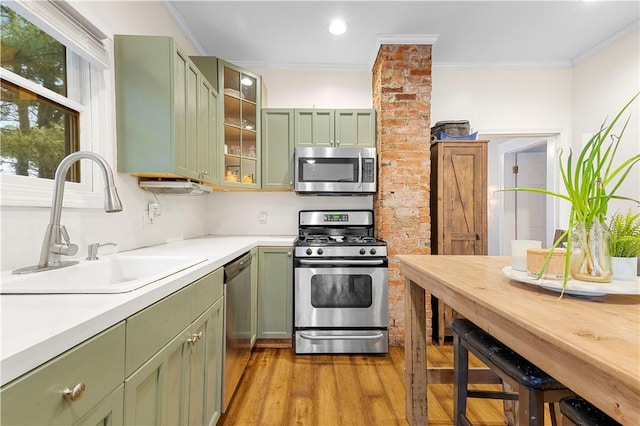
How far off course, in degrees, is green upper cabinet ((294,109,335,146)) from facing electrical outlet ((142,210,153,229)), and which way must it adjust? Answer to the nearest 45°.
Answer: approximately 45° to its right

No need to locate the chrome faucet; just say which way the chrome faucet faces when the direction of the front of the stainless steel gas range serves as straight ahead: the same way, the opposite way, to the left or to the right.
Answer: to the left

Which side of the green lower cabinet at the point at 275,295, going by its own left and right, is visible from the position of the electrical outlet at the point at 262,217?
back

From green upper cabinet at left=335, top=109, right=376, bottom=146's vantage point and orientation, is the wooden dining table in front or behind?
in front

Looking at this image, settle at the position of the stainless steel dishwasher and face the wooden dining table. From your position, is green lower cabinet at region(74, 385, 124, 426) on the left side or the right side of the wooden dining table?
right

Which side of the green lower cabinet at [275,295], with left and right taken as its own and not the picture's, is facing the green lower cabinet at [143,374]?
front

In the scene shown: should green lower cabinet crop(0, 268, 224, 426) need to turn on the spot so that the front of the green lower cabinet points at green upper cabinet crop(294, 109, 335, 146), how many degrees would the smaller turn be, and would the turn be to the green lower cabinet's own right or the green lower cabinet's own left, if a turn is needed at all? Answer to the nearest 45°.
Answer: approximately 90° to the green lower cabinet's own left

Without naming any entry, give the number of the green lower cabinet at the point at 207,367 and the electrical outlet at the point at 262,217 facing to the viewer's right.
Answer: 1

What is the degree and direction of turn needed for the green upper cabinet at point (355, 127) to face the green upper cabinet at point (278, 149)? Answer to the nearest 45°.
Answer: approximately 90° to its right
